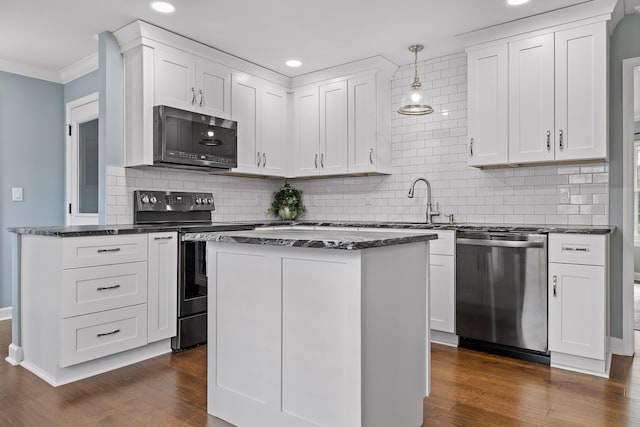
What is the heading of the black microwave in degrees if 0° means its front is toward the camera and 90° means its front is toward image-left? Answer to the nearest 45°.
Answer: approximately 315°

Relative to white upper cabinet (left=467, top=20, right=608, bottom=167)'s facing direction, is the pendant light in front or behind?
in front

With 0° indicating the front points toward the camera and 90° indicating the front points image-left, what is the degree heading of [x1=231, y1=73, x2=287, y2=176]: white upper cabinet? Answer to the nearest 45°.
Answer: approximately 315°

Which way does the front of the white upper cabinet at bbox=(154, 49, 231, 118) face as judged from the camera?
facing the viewer and to the right of the viewer

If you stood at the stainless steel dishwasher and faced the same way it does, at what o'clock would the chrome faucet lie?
The chrome faucet is roughly at 3 o'clock from the stainless steel dishwasher.

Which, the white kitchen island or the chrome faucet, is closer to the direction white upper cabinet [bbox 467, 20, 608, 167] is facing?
the white kitchen island

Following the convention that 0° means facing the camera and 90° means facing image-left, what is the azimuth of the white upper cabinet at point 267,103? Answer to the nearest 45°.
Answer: approximately 0°
